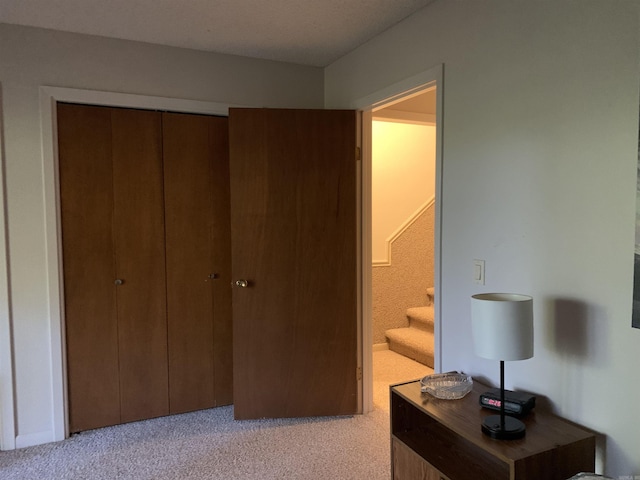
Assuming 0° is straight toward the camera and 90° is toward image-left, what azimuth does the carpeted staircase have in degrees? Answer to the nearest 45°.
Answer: approximately 45°

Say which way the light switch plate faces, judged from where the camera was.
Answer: facing the viewer and to the left of the viewer

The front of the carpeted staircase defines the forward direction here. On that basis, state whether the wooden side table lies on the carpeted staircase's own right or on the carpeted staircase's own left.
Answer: on the carpeted staircase's own left

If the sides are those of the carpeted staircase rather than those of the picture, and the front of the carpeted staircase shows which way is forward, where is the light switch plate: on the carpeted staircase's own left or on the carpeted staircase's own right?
on the carpeted staircase's own left

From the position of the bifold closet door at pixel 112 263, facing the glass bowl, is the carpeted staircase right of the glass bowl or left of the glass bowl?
left

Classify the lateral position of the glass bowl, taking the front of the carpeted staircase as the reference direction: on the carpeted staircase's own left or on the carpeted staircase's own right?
on the carpeted staircase's own left

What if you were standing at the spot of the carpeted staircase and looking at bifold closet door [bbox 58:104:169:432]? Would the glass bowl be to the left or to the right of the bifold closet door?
left

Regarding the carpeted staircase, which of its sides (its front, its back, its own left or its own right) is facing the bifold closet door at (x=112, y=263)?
front

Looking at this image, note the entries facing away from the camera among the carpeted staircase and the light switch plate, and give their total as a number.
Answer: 0

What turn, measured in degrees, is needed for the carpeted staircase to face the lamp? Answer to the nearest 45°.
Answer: approximately 45° to its left
